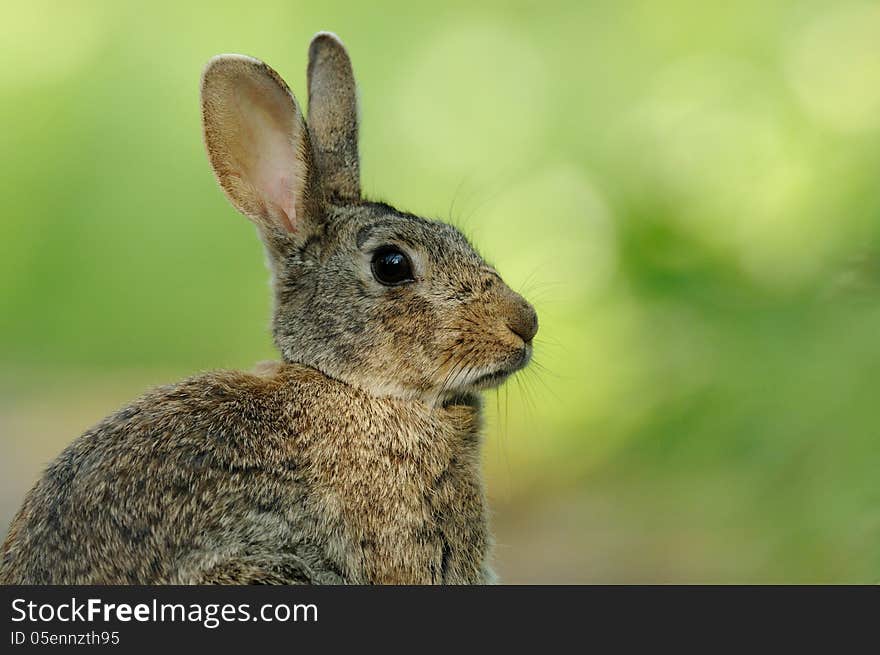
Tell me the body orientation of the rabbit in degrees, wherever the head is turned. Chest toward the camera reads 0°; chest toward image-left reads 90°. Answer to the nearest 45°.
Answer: approximately 270°
